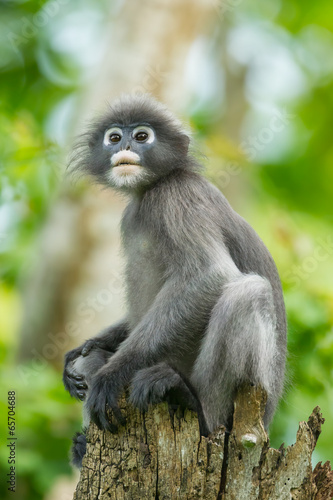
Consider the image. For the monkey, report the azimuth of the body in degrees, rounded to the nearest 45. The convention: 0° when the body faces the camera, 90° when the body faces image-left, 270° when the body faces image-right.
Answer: approximately 45°
